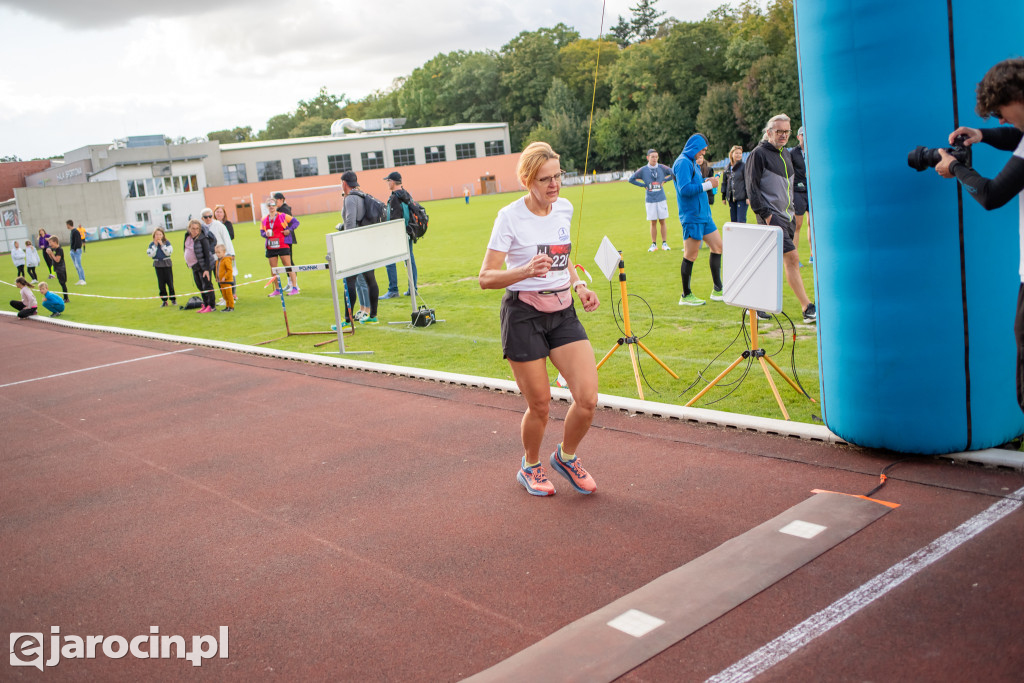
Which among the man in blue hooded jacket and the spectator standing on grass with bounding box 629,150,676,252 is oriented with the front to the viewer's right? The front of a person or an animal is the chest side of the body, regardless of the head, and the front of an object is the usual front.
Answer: the man in blue hooded jacket

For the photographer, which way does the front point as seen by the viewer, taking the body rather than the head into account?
to the viewer's left

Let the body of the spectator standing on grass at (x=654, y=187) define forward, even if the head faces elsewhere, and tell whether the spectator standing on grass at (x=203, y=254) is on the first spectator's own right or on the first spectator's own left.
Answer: on the first spectator's own right

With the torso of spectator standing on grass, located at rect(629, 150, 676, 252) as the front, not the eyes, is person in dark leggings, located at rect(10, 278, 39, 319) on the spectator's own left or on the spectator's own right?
on the spectator's own right

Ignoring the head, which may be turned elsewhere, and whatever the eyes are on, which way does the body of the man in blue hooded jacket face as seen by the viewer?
to the viewer's right

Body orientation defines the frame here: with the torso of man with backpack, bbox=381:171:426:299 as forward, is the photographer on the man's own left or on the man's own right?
on the man's own left

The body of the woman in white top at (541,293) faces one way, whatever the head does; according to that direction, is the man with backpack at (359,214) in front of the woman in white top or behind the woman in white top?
behind

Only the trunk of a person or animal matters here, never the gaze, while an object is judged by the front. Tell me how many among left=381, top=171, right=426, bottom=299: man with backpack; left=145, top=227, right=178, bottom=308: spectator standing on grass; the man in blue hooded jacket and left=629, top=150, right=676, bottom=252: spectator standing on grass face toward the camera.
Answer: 2

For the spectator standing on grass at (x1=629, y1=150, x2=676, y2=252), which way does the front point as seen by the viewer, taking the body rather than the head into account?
toward the camera

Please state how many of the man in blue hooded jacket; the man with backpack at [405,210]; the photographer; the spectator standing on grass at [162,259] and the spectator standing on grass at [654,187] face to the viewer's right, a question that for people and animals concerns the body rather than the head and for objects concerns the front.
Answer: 1

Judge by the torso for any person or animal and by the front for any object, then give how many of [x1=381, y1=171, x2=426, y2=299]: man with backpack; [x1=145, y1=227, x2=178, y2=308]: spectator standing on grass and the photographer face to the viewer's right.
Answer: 0

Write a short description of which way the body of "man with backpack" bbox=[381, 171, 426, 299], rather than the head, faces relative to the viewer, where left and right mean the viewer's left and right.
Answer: facing to the left of the viewer

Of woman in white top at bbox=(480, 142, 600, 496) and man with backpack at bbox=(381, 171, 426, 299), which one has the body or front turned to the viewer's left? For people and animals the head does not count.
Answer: the man with backpack

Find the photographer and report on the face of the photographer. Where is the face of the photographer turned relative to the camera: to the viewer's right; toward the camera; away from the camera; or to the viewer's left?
to the viewer's left
